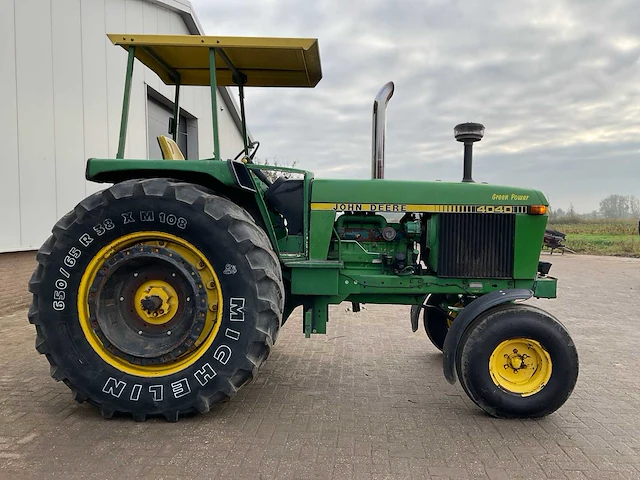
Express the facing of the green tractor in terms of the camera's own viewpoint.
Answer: facing to the right of the viewer
